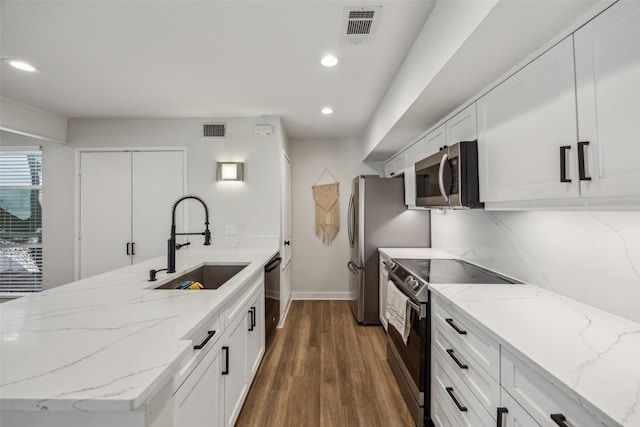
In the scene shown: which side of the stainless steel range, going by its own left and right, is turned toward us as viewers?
left

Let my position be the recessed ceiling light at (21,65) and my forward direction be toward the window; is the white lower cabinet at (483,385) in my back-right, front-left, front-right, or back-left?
back-right

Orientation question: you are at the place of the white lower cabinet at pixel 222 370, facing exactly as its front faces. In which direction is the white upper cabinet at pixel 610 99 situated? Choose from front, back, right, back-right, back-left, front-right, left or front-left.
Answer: front-right

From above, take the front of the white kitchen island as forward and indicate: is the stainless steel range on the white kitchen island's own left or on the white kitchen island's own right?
on the white kitchen island's own left

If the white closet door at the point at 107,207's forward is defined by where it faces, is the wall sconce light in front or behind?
in front

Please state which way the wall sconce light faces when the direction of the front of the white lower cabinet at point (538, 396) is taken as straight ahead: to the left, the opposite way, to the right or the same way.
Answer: to the left

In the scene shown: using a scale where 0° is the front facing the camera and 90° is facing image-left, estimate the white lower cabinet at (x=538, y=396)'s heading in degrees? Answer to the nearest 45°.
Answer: approximately 45°

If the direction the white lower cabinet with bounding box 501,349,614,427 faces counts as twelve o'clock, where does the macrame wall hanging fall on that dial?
The macrame wall hanging is roughly at 3 o'clock from the white lower cabinet.

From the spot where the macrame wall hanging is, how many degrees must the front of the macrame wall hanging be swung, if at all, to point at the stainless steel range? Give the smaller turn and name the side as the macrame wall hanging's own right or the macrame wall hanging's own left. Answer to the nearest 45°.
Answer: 0° — it already faces it

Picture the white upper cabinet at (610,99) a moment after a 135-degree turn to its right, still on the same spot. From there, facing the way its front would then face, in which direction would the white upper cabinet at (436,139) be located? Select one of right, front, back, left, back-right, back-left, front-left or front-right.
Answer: front-left

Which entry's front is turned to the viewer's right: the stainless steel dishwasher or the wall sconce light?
the stainless steel dishwasher

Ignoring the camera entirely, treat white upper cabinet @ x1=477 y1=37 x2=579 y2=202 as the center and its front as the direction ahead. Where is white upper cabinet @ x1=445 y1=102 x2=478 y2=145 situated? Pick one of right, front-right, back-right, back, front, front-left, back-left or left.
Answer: right
